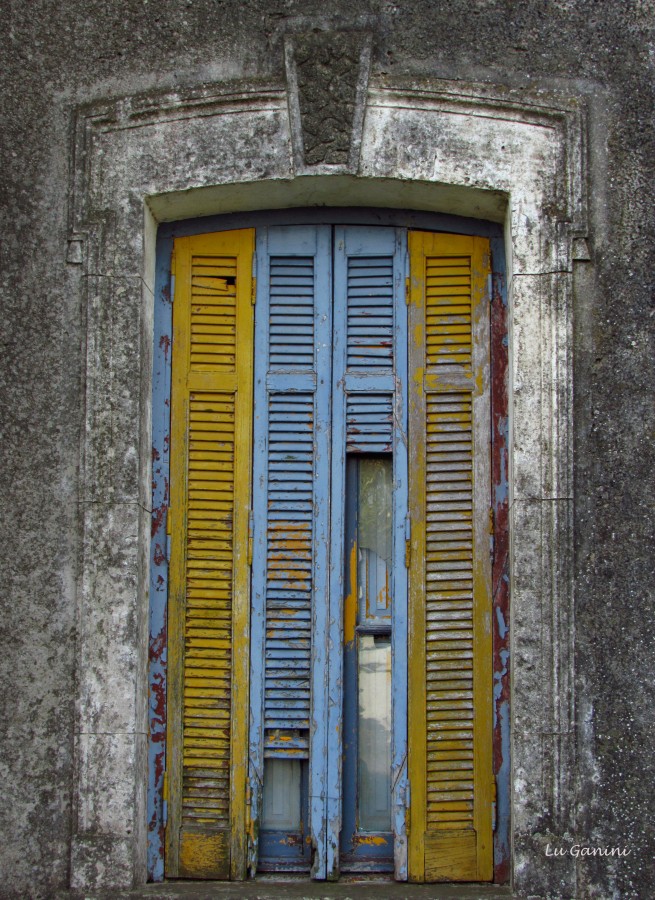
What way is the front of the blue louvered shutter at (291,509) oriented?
toward the camera

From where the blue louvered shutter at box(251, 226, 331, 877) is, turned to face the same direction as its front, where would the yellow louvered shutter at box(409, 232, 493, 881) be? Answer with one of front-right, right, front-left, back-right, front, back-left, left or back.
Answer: left

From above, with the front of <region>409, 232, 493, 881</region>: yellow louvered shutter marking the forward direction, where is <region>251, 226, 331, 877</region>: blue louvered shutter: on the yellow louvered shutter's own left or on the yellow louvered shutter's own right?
on the yellow louvered shutter's own right

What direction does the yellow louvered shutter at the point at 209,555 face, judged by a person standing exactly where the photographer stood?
facing the viewer

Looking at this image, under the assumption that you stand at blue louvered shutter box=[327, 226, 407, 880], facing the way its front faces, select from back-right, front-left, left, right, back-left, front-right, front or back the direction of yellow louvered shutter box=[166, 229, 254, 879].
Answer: right

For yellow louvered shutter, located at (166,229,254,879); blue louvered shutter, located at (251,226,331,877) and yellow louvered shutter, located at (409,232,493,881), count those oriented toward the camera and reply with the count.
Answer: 3

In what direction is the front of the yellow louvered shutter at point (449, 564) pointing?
toward the camera

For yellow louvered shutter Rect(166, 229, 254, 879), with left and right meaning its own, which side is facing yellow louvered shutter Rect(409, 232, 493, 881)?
left

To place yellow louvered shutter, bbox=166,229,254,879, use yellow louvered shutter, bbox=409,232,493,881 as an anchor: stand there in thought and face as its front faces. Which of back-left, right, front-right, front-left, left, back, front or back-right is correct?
right

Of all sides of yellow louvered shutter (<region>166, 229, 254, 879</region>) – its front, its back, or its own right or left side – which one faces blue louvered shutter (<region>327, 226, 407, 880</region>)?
left
